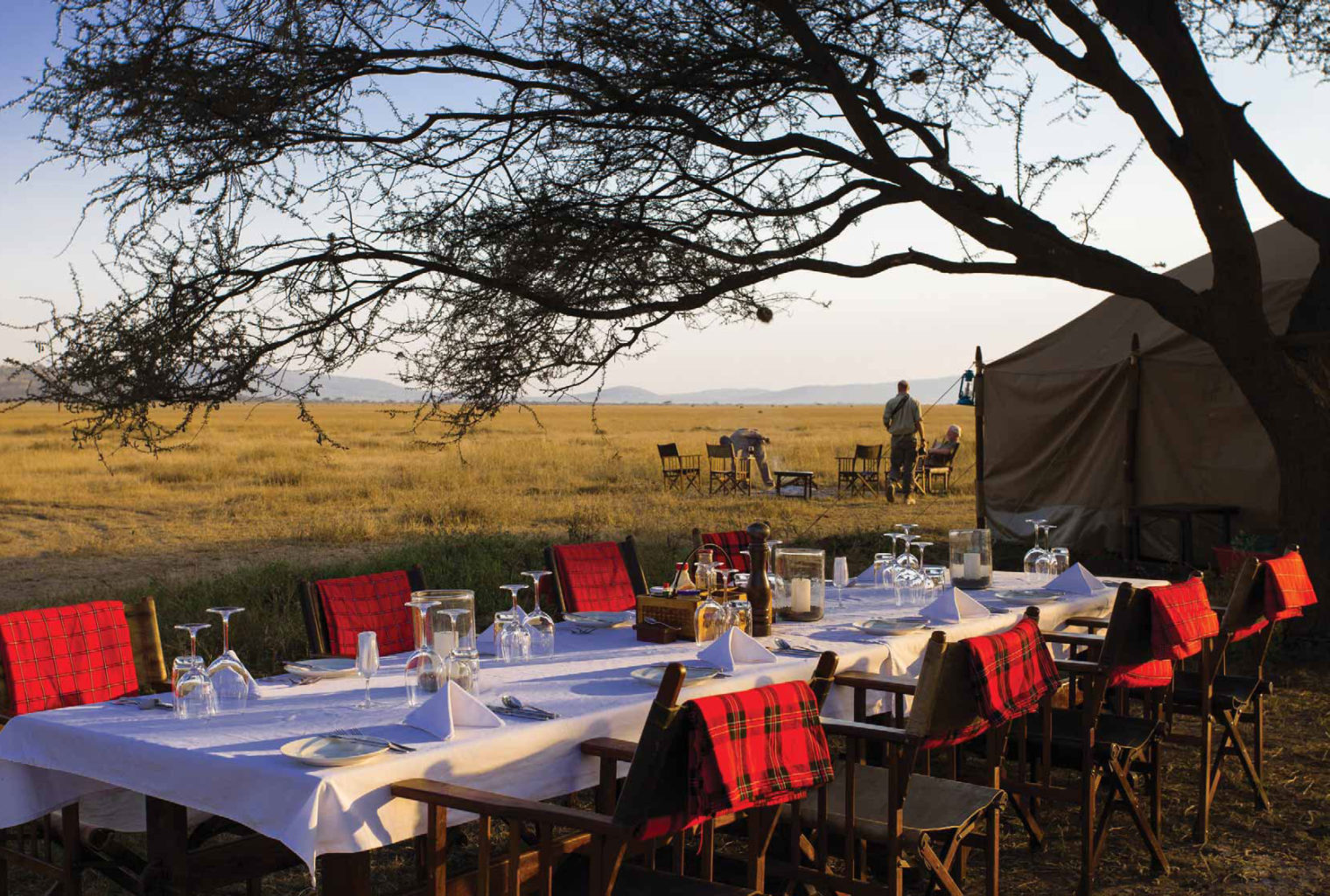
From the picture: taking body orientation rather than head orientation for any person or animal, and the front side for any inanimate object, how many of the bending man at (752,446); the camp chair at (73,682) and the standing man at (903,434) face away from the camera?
1

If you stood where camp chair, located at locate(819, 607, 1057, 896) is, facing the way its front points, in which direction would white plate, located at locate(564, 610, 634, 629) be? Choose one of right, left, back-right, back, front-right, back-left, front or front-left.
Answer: front

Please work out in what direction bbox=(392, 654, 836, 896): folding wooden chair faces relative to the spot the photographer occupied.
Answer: facing away from the viewer and to the left of the viewer

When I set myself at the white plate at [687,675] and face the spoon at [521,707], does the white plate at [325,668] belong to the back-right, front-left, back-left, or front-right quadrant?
front-right

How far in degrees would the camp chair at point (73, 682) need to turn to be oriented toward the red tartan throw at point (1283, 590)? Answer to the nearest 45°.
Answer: approximately 45° to its left

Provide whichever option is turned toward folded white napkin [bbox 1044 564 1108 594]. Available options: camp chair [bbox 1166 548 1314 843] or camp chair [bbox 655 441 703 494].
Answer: camp chair [bbox 1166 548 1314 843]

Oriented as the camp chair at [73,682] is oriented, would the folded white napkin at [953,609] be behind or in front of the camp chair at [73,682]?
in front

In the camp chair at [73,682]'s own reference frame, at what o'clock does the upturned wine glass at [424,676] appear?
The upturned wine glass is roughly at 12 o'clock from the camp chair.

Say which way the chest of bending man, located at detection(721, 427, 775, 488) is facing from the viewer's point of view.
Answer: to the viewer's left

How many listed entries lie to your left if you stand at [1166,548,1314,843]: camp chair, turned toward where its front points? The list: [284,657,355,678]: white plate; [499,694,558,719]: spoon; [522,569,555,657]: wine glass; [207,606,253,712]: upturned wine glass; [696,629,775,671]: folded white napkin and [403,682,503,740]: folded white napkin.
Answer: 6

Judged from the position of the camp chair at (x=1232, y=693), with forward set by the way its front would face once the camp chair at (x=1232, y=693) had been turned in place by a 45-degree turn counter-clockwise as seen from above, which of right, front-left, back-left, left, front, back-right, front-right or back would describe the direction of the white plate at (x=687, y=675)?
front-left

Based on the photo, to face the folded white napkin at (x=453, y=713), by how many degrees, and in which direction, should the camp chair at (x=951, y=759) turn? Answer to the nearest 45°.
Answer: approximately 90° to its left

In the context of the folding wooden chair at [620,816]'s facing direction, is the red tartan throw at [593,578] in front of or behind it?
in front

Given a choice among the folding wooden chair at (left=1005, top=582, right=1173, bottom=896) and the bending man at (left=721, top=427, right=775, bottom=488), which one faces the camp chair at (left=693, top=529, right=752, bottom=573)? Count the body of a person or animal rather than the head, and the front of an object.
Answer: the folding wooden chair

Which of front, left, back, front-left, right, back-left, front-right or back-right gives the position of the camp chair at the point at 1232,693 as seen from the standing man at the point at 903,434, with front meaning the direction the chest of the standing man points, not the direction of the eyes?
back

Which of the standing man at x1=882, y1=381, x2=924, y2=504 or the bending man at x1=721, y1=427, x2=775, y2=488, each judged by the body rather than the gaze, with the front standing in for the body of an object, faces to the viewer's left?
the bending man at x1=721, y1=427, x2=775, y2=488

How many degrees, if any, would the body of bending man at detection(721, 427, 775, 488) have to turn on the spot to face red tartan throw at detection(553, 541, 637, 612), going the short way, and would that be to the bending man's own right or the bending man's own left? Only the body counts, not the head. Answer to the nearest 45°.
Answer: approximately 90° to the bending man's own left

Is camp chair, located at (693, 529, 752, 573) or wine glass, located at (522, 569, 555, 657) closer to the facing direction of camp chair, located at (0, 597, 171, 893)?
the wine glass

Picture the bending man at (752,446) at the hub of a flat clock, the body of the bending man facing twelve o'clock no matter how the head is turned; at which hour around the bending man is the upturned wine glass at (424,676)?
The upturned wine glass is roughly at 9 o'clock from the bending man.

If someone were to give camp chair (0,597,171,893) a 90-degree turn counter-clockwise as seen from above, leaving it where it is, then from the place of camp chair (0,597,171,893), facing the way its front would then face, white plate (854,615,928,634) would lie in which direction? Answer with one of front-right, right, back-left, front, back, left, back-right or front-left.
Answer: front-right

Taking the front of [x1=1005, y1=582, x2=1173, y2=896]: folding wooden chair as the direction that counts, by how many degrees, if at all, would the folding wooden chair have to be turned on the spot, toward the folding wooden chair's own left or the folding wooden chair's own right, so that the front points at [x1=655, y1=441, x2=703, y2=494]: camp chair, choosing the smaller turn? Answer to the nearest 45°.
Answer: approximately 45° to the folding wooden chair's own right

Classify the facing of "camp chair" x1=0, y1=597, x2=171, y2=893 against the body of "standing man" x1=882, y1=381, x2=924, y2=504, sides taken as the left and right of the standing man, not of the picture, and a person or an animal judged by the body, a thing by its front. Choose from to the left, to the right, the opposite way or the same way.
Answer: to the right

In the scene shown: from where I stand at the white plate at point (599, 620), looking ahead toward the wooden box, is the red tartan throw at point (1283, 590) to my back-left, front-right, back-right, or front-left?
front-left

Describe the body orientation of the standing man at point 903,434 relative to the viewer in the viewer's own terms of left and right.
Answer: facing away from the viewer

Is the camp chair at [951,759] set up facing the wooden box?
yes
